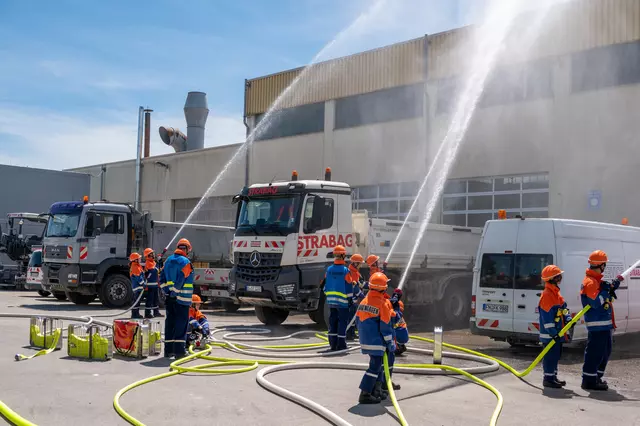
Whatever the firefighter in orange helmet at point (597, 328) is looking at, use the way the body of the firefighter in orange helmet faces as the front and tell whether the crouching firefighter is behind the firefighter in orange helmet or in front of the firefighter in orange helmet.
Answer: behind

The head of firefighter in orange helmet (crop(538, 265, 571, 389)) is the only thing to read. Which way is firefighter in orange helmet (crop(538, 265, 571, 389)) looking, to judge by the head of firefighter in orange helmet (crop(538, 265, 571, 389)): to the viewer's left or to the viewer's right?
to the viewer's right

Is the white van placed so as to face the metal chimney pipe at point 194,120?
no

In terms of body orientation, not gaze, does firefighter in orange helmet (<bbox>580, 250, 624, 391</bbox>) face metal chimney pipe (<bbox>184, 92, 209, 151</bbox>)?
no

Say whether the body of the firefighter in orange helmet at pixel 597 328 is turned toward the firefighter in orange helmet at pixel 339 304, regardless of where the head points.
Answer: no

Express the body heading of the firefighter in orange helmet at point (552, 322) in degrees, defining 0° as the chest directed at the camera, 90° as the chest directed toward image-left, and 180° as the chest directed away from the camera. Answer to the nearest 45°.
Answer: approximately 270°

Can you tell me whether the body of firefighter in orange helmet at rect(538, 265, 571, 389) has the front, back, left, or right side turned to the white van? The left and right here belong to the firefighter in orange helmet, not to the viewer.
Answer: left

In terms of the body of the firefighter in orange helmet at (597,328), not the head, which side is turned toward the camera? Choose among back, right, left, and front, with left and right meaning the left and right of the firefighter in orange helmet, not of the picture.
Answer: right

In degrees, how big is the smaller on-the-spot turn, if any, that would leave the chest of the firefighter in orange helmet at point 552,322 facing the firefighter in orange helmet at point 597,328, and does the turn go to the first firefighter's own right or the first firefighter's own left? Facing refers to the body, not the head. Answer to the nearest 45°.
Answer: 0° — they already face them

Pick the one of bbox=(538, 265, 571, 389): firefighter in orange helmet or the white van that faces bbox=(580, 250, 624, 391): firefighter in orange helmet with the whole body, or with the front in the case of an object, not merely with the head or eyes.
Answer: bbox=(538, 265, 571, 389): firefighter in orange helmet

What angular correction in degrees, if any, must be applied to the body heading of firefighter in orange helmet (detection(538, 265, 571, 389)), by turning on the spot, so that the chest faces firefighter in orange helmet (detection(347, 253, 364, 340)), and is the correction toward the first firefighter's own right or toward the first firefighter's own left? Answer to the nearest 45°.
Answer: approximately 135° to the first firefighter's own left

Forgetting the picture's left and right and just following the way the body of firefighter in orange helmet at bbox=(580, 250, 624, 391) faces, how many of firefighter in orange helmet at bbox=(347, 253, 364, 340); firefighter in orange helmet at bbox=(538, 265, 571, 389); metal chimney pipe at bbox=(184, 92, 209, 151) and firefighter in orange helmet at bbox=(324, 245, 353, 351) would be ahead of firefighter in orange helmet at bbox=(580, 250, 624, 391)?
0
